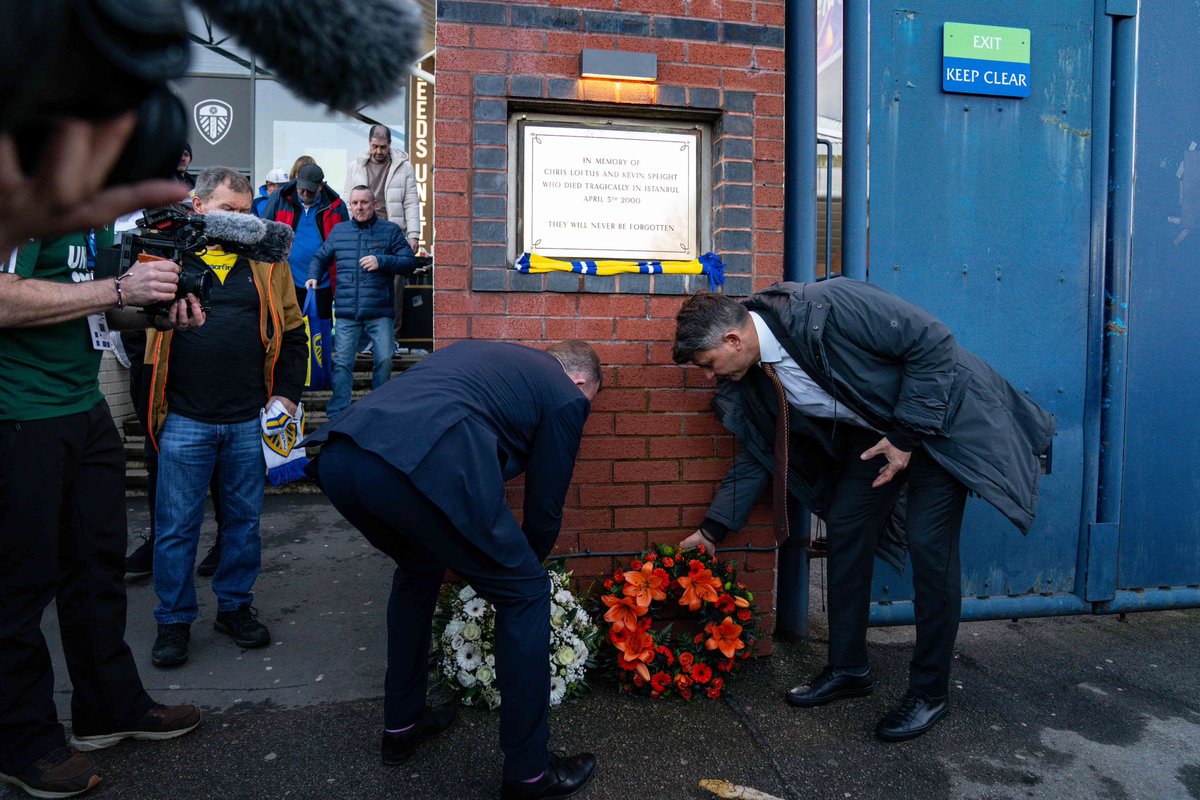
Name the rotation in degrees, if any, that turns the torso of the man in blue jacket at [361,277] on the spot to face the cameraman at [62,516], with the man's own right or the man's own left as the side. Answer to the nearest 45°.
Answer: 0° — they already face them

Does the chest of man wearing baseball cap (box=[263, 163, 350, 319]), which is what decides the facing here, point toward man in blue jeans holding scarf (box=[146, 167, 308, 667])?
yes

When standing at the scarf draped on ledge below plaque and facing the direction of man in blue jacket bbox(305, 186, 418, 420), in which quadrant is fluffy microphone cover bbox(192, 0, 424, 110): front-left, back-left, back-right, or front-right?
back-left
